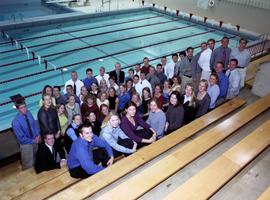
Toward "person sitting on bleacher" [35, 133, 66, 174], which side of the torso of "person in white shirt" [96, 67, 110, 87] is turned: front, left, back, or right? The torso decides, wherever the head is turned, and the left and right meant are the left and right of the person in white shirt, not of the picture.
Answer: front

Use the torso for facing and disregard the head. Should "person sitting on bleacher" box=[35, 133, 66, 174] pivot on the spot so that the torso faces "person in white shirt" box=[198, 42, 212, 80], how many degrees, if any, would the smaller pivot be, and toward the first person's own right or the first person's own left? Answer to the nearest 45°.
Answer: approximately 90° to the first person's own left

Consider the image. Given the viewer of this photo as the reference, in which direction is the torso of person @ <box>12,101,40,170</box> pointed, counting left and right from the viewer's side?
facing the viewer and to the right of the viewer
